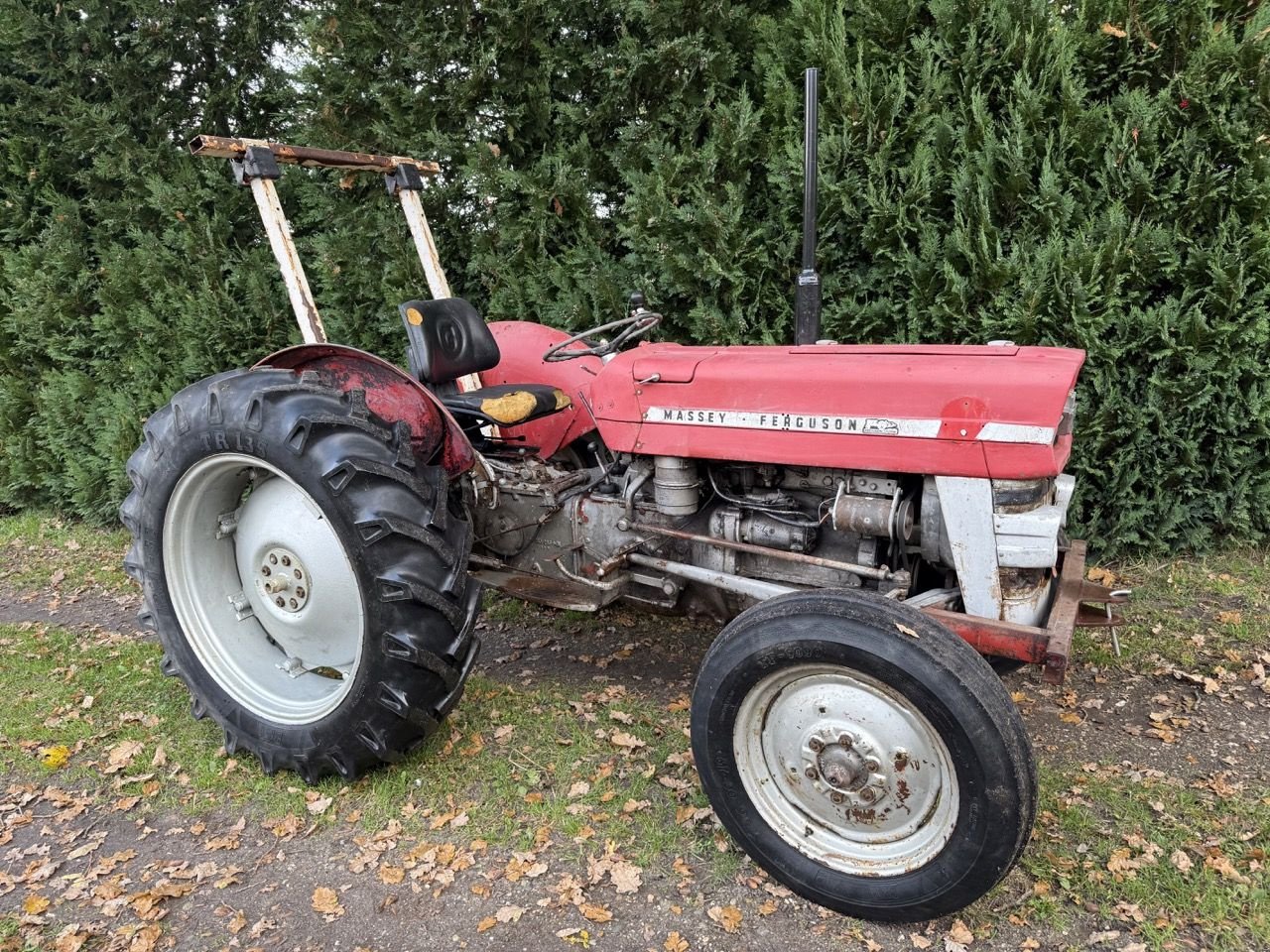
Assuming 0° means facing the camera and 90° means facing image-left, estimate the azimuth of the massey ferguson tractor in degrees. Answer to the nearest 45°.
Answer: approximately 315°
